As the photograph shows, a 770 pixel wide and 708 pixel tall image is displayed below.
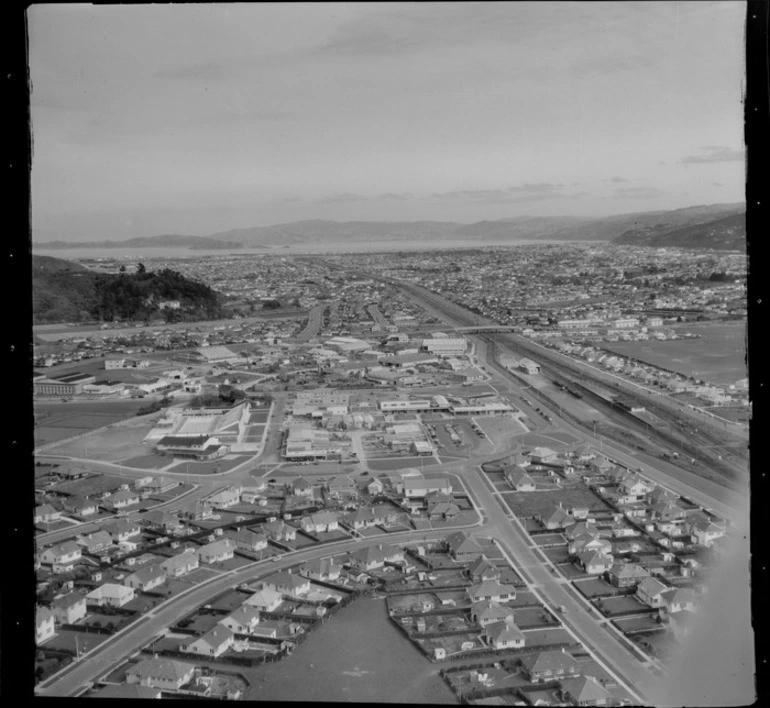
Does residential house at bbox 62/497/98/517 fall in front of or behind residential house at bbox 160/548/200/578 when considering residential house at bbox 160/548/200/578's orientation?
behind

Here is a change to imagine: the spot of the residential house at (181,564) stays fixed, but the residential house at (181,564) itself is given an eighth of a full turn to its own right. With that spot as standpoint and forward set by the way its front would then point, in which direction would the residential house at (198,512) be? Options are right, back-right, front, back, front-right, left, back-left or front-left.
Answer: back

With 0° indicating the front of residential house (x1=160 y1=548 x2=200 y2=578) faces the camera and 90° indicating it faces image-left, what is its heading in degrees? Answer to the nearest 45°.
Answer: approximately 315°

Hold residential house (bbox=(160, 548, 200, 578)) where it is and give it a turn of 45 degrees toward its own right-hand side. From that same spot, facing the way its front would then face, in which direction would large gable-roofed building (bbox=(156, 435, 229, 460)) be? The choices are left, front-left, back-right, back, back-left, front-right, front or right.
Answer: back

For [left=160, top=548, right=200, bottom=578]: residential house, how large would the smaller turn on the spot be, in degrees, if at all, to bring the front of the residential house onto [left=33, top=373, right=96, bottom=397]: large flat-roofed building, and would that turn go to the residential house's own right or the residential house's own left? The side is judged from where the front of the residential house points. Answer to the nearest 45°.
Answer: approximately 180°
